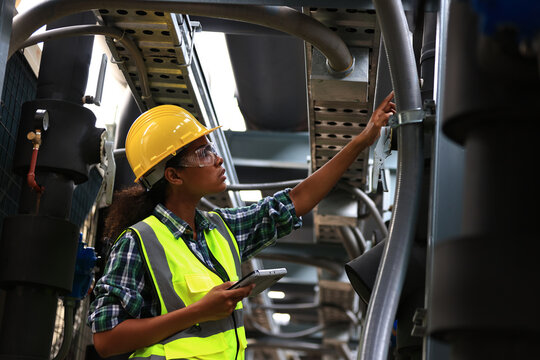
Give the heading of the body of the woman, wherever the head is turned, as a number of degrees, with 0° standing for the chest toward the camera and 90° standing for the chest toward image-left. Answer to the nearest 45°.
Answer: approximately 315°

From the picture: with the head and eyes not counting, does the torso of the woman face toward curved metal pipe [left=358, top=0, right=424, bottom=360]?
no

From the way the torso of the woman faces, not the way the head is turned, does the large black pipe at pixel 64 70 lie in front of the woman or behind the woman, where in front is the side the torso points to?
behind

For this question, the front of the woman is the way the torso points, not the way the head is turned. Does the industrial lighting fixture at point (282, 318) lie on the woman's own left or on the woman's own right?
on the woman's own left

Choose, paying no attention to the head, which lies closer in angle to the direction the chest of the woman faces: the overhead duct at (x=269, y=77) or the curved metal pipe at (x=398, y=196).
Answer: the curved metal pipe

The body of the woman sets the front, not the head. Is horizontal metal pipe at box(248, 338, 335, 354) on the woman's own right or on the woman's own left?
on the woman's own left

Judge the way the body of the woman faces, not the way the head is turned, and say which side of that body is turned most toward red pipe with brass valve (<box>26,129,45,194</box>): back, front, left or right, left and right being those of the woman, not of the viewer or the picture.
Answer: back

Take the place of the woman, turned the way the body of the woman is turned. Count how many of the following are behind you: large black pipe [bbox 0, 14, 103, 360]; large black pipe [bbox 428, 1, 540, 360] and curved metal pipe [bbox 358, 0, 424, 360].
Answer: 1

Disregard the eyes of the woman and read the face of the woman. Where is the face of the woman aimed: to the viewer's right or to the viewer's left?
to the viewer's right

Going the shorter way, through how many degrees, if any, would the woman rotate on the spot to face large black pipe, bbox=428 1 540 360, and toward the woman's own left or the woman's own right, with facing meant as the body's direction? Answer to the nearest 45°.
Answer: approximately 45° to the woman's own right

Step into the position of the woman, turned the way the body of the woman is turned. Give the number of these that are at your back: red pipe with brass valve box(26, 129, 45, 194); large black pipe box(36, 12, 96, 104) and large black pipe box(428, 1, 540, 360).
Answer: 2
